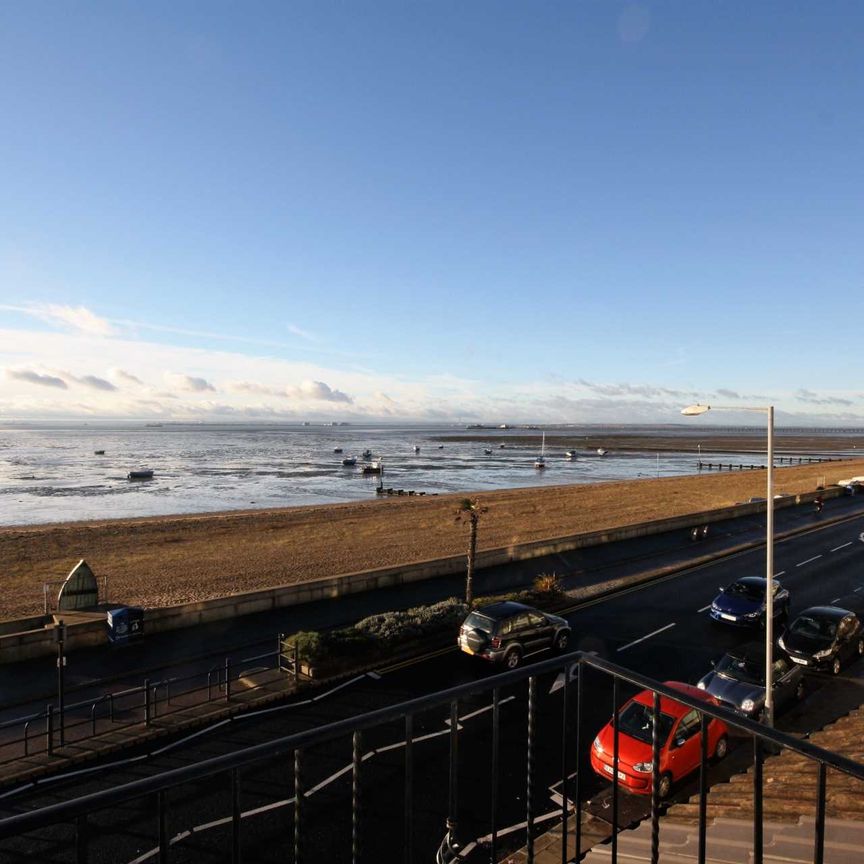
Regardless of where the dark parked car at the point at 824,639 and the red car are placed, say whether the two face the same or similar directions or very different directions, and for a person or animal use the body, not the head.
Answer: same or similar directions

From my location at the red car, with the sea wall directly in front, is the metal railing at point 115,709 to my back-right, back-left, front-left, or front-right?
front-left

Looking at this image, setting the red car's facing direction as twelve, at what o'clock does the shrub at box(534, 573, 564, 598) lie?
The shrub is roughly at 4 o'clock from the red car.

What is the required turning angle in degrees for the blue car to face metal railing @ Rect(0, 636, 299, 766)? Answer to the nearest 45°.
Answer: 0° — it already faces it

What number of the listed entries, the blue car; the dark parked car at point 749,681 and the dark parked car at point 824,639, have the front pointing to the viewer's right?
0

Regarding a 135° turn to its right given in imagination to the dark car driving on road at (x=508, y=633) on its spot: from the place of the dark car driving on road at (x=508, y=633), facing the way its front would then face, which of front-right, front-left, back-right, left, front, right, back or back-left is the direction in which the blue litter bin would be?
right

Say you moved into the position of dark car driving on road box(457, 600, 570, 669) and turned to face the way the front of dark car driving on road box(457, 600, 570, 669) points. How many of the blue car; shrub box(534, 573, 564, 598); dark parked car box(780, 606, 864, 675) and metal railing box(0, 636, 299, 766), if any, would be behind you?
1

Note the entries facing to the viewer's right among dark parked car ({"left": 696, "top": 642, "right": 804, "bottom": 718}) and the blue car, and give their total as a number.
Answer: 0

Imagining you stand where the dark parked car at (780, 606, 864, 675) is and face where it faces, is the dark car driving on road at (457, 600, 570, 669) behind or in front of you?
in front

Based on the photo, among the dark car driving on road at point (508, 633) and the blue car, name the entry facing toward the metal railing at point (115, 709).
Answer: the blue car

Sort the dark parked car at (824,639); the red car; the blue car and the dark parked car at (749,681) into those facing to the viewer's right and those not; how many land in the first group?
0

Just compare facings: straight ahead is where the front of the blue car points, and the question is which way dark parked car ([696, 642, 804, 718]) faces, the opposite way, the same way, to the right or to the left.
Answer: the same way

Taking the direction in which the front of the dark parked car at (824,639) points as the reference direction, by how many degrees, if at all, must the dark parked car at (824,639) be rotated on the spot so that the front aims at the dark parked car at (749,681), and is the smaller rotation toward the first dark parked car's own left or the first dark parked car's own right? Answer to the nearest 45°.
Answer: approximately 45° to the first dark parked car's own left

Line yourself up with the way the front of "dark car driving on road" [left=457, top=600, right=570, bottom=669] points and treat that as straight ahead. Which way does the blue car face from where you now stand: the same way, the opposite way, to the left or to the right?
the opposite way

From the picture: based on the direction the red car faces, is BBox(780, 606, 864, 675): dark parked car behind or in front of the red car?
behind

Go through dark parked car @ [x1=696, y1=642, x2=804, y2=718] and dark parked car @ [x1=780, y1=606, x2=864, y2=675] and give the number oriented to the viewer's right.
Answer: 0

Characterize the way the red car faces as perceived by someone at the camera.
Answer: facing the viewer and to the left of the viewer

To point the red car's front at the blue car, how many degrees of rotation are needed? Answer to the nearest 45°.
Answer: approximately 135° to its right

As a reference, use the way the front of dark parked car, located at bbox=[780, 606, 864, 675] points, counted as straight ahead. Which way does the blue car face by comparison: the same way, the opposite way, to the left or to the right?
the same way
